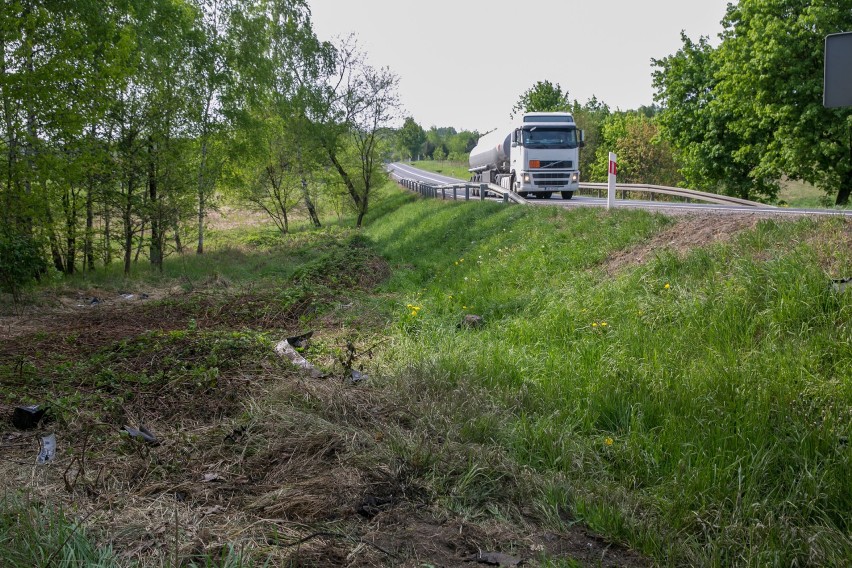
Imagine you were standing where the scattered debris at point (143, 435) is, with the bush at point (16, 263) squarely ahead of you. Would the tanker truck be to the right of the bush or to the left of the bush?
right

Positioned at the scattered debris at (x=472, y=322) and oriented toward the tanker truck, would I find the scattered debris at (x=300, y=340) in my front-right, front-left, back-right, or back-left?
back-left

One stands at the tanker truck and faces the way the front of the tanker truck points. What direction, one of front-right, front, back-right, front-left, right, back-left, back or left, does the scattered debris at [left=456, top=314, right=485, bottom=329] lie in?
front-right

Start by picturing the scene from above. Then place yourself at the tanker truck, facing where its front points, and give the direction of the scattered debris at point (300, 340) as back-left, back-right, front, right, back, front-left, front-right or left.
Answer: front-right

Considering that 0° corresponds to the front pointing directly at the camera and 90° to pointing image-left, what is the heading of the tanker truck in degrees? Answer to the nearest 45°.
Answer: approximately 315°

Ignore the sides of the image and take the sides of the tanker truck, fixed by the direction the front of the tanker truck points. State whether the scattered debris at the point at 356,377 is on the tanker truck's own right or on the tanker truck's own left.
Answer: on the tanker truck's own right

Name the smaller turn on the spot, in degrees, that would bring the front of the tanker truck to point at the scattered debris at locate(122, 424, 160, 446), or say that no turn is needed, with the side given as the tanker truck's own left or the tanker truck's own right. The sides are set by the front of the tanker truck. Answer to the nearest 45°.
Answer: approximately 45° to the tanker truck's own right

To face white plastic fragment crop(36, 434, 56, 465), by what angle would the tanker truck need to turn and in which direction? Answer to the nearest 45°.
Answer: approximately 45° to its right
